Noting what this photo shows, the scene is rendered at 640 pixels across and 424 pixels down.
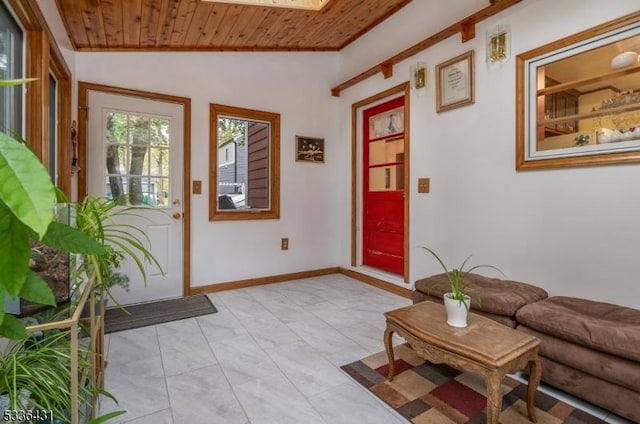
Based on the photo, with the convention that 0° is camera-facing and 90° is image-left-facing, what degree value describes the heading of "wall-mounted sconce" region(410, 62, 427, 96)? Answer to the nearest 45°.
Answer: approximately 45°

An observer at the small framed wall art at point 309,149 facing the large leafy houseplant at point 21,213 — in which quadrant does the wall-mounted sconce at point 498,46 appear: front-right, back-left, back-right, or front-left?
front-left

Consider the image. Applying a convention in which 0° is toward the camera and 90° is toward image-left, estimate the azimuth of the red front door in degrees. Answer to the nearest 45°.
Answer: approximately 45°

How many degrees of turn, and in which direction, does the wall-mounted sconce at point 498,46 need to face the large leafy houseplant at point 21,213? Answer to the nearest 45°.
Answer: approximately 45° to its left

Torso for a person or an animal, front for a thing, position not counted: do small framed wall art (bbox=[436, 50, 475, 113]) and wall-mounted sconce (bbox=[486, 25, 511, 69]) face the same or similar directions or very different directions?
same or similar directions

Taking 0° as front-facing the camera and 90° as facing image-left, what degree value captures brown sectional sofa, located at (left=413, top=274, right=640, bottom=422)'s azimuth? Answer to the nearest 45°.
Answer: approximately 45°

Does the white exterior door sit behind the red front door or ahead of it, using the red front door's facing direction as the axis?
ahead

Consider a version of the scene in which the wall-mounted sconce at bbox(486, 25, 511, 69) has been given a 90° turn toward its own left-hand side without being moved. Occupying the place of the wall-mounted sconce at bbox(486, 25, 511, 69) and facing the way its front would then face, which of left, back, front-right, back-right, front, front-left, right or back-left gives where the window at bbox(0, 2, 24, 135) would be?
right

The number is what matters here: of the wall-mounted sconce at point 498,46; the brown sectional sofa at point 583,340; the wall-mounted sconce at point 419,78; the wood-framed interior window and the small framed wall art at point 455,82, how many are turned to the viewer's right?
0

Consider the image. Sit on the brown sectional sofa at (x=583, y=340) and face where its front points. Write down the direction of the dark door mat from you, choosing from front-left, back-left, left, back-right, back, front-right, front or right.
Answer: front-right

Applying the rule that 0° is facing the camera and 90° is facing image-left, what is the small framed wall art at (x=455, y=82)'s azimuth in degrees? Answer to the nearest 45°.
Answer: approximately 45°

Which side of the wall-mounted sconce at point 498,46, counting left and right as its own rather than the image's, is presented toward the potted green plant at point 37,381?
front

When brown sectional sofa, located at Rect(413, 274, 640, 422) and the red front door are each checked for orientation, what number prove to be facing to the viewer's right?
0

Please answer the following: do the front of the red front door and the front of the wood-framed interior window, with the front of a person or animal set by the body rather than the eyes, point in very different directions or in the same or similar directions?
same or similar directions

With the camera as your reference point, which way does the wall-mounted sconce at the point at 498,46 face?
facing the viewer and to the left of the viewer

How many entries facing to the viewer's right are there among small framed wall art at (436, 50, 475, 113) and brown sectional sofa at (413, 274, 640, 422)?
0

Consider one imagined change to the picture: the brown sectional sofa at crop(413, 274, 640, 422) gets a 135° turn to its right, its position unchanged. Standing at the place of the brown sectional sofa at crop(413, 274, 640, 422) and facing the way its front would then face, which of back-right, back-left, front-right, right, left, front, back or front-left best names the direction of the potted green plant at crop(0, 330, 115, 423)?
back-left
